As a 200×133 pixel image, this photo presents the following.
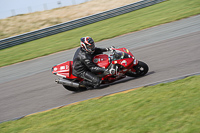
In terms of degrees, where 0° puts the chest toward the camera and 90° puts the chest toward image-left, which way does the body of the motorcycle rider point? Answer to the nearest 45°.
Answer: approximately 270°
